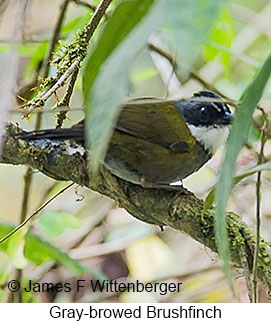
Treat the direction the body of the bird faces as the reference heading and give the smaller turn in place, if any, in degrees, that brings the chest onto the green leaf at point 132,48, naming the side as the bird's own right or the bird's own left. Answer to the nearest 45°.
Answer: approximately 90° to the bird's own right

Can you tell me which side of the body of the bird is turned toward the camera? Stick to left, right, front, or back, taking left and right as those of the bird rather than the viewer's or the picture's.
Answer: right
